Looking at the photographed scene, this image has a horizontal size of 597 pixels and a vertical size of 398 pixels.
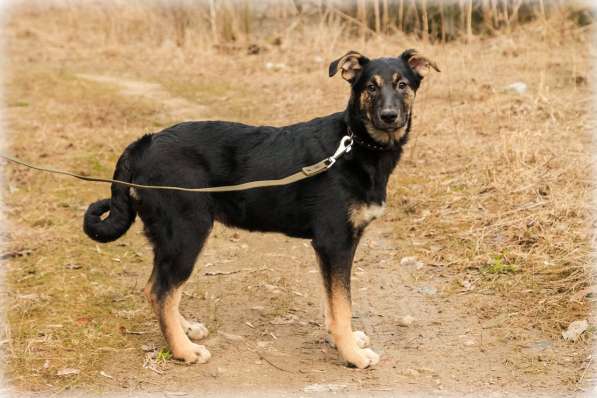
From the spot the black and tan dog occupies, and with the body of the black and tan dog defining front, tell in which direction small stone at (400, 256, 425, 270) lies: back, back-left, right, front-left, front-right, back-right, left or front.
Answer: front-left

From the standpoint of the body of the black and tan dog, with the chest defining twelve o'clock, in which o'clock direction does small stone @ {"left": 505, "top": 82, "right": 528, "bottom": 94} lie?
The small stone is roughly at 10 o'clock from the black and tan dog.

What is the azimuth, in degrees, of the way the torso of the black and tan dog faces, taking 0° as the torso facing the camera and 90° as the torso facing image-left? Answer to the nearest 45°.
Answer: approximately 270°
